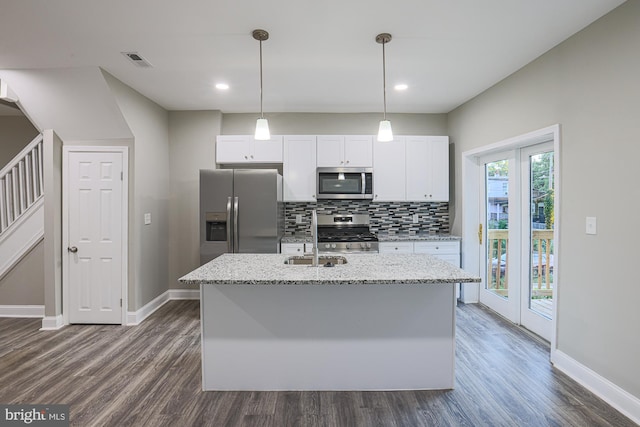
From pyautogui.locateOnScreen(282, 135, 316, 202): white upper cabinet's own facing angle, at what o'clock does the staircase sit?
The staircase is roughly at 3 o'clock from the white upper cabinet.

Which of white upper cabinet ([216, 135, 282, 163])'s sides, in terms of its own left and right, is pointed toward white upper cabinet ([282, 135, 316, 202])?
left

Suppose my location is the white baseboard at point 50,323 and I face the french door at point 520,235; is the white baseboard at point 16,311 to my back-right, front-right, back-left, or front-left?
back-left

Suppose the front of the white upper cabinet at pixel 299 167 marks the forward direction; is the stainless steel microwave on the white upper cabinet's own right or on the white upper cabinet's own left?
on the white upper cabinet's own left

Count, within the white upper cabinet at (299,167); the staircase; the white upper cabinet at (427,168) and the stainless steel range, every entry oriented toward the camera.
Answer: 3

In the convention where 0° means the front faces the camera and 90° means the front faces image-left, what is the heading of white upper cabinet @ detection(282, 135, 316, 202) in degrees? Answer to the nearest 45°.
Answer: approximately 0°

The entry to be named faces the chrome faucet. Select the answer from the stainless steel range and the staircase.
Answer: the stainless steel range

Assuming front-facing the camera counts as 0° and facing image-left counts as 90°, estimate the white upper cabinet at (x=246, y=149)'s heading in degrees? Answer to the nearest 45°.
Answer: approximately 0°
